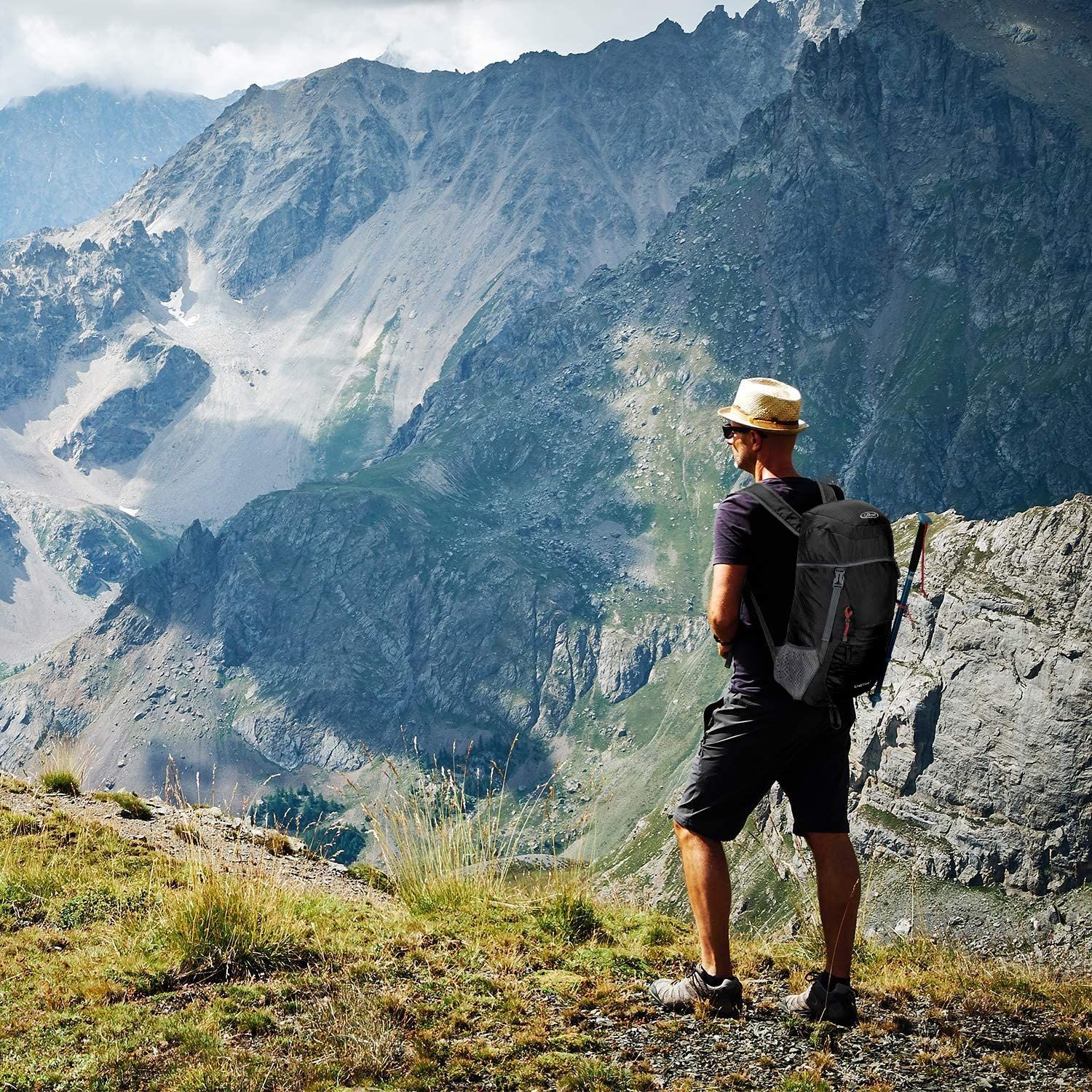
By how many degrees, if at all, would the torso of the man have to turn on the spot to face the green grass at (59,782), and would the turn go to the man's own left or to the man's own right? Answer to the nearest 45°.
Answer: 0° — they already face it

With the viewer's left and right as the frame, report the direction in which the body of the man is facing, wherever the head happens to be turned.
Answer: facing away from the viewer and to the left of the viewer

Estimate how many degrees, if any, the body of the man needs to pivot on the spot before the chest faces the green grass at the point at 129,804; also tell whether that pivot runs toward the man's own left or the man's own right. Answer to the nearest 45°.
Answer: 0° — they already face it

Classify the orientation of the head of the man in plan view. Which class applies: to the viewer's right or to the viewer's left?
to the viewer's left
